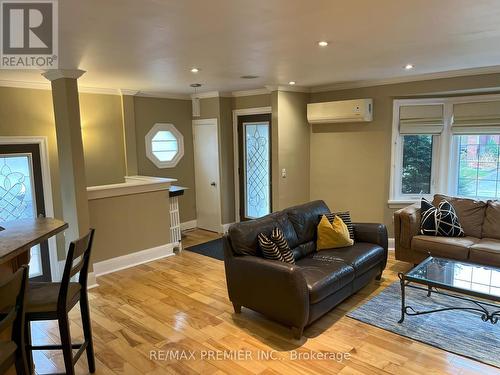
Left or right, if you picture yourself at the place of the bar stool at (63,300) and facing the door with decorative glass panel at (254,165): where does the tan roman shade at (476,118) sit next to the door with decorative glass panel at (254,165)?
right

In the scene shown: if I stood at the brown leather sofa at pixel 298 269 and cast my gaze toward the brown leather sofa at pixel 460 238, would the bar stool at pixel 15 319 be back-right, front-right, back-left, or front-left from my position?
back-right

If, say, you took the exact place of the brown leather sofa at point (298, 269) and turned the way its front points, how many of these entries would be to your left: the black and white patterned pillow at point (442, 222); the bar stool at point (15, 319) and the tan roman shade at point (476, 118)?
2

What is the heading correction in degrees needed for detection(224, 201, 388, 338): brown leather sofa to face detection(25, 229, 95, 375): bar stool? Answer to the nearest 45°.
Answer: approximately 90° to its right

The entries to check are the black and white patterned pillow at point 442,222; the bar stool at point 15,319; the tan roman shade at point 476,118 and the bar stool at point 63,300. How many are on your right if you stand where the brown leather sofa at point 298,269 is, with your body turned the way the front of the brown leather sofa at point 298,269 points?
2

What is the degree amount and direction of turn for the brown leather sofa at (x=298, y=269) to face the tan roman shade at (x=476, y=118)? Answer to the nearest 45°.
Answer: approximately 90° to its left

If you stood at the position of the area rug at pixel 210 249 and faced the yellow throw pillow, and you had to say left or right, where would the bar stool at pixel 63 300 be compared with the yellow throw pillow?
right

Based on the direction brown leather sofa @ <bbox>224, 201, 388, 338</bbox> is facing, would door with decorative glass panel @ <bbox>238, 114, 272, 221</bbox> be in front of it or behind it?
behind

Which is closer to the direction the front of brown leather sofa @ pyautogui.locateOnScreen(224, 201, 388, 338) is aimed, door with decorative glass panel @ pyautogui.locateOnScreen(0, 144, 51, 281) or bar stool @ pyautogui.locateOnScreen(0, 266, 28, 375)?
the bar stool

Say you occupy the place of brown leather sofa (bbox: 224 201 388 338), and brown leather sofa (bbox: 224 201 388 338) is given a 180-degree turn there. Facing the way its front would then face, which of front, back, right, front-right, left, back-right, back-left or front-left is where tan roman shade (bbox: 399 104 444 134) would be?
right

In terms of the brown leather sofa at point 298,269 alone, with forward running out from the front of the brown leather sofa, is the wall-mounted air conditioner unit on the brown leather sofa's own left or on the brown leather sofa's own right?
on the brown leather sofa's own left

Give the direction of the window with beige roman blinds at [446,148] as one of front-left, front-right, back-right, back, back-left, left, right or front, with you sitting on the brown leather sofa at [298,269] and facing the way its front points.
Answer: left

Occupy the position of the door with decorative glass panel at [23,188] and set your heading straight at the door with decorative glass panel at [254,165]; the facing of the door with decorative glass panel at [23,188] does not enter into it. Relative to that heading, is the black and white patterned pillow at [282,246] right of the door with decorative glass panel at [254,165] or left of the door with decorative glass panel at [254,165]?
right

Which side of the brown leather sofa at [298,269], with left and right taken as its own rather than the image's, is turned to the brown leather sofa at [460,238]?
left

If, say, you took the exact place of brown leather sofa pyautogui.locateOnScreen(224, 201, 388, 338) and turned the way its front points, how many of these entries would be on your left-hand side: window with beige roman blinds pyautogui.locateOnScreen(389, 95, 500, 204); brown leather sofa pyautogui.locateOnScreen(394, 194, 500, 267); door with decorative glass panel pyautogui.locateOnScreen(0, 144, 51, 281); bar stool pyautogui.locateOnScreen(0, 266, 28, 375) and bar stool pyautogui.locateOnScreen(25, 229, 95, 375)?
2

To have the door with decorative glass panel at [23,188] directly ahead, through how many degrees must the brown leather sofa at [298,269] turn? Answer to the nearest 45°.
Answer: approximately 135° to its right

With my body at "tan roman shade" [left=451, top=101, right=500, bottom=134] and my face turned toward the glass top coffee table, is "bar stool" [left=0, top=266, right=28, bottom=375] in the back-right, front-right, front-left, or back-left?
front-right
